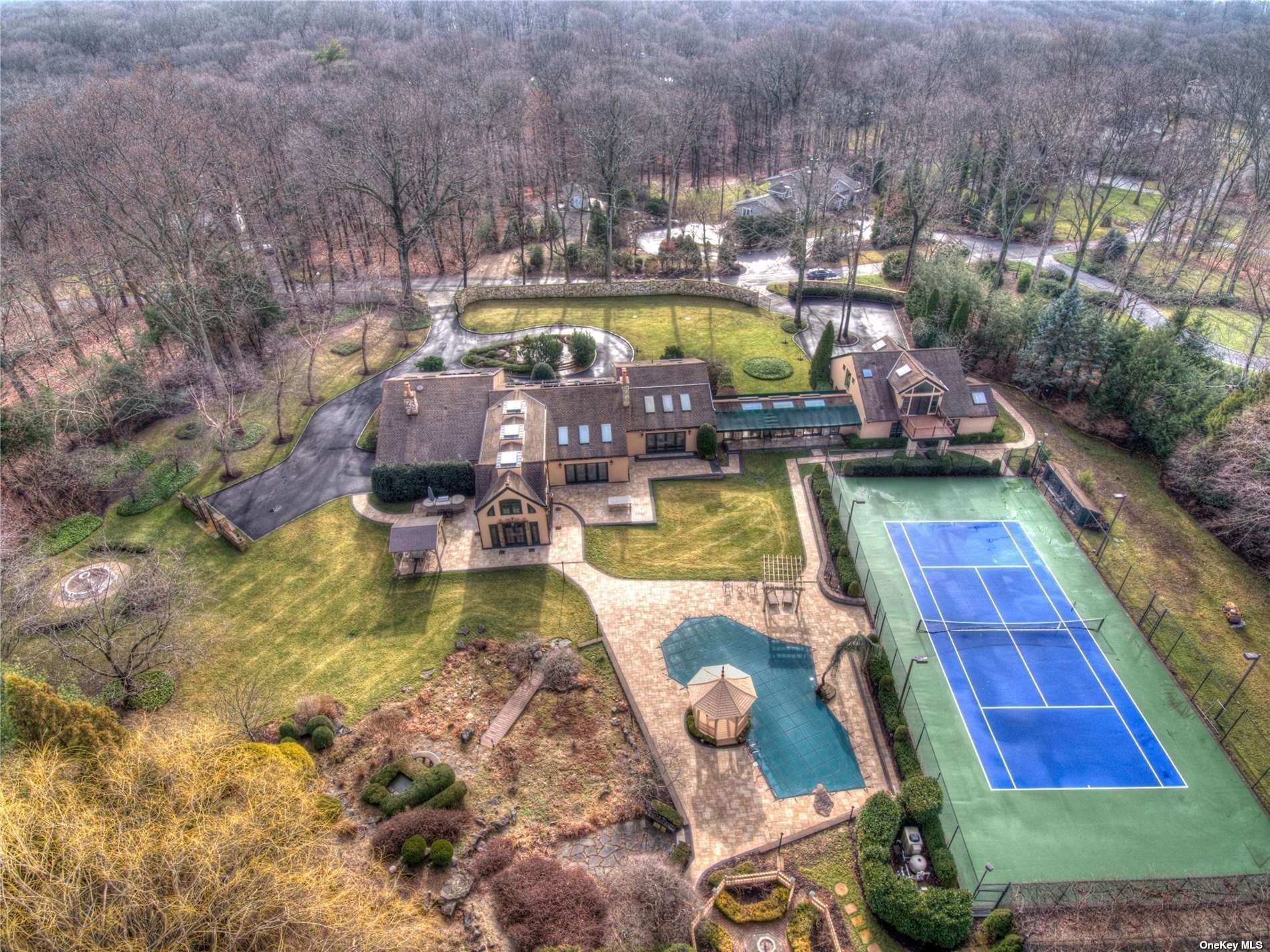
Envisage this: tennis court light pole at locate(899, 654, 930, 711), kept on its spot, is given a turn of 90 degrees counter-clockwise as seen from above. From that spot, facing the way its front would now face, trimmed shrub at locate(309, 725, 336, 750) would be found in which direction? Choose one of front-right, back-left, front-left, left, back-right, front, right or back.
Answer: back-left

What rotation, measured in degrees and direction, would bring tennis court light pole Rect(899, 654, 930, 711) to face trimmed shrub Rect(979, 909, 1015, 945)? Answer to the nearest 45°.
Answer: approximately 45° to its right

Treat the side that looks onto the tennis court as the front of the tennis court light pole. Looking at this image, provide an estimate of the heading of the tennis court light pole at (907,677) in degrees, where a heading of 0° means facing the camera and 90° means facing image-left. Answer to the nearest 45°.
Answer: approximately 270°

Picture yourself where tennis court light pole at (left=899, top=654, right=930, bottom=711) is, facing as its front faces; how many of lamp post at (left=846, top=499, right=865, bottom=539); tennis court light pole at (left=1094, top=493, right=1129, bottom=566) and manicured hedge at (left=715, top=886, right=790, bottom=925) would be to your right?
1

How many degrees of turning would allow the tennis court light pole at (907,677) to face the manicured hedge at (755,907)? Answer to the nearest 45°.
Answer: approximately 90° to its right

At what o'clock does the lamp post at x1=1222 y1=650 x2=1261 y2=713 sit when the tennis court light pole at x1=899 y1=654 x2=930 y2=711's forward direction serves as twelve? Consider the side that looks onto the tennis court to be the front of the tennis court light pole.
The lamp post is roughly at 11 o'clock from the tennis court light pole.

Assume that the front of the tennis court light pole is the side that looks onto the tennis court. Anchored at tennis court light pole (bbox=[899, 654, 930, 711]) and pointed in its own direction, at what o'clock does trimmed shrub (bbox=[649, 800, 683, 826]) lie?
The trimmed shrub is roughly at 4 o'clock from the tennis court light pole.

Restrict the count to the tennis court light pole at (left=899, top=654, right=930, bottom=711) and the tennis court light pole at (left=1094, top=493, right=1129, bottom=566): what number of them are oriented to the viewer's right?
1

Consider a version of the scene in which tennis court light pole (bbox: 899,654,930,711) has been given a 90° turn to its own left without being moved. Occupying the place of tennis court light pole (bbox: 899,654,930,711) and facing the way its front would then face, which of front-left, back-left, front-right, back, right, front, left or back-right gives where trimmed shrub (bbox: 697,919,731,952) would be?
back

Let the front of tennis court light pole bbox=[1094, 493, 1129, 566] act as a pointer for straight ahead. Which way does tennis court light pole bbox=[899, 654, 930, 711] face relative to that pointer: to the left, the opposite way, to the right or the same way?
the opposite way

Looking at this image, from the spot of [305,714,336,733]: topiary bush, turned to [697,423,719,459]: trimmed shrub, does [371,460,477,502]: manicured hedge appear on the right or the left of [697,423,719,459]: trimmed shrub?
left

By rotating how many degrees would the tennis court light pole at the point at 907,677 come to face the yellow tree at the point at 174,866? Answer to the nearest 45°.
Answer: approximately 135° to its right

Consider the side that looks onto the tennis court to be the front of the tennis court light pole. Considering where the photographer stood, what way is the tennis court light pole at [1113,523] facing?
facing to the left of the viewer
